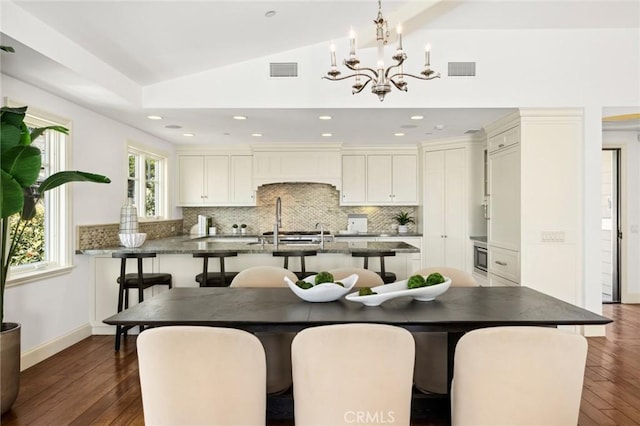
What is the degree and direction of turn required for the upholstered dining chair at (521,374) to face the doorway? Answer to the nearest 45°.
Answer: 0° — it already faces it

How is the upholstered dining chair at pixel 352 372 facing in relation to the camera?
away from the camera

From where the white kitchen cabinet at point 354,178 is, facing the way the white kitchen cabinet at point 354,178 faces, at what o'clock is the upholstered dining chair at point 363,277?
The upholstered dining chair is roughly at 12 o'clock from the white kitchen cabinet.

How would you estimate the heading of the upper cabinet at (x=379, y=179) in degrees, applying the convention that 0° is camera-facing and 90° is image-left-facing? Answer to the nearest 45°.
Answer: approximately 0°

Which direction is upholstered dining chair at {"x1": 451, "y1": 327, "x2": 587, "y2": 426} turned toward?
away from the camera

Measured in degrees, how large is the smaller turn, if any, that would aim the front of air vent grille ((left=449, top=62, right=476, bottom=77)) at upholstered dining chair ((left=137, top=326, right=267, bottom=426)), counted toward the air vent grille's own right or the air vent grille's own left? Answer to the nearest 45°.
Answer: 0° — it already faces it

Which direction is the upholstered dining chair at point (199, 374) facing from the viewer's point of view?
away from the camera

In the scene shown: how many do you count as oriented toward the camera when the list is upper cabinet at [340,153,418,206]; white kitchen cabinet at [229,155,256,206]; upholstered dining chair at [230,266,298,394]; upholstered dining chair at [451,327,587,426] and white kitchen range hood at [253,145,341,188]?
4

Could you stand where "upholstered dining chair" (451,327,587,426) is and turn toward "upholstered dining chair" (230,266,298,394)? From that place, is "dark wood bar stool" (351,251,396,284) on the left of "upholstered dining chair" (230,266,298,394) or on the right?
right
